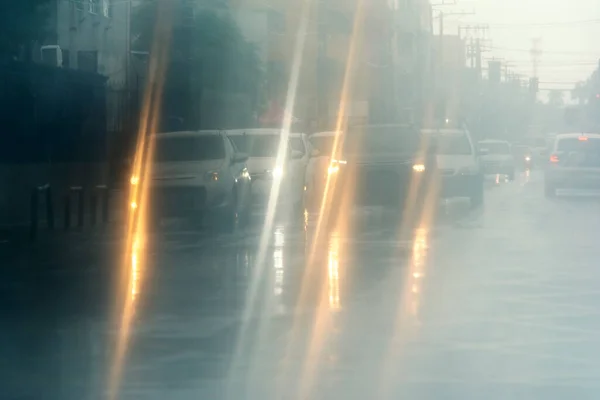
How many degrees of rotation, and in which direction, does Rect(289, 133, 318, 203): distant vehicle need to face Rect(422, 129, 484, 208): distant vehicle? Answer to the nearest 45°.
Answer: approximately 90° to its left

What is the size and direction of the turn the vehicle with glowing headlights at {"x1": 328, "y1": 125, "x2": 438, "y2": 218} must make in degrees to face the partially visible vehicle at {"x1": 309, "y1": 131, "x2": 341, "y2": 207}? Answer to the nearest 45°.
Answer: approximately 135° to its right

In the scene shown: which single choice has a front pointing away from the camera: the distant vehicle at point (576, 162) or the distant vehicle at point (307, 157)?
the distant vehicle at point (576, 162)

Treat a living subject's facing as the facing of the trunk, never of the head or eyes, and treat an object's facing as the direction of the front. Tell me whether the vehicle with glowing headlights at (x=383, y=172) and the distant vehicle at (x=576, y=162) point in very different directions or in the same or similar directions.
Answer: very different directions

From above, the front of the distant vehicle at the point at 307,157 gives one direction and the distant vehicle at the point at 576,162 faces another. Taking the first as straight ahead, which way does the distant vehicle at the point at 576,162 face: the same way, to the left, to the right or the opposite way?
the opposite way

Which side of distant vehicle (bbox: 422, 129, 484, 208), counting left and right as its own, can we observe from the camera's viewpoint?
front

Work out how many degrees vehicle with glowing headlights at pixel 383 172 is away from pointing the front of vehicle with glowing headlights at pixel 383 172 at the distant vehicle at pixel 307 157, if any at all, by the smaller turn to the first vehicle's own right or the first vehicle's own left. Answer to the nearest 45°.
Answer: approximately 135° to the first vehicle's own right

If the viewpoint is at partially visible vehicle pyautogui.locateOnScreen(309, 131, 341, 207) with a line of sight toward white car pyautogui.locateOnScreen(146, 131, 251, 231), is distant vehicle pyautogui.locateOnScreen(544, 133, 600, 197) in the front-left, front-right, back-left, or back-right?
back-left

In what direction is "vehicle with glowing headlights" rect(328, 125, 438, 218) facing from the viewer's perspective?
toward the camera

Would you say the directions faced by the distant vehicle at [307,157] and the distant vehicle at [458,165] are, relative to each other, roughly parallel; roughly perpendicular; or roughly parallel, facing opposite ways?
roughly parallel

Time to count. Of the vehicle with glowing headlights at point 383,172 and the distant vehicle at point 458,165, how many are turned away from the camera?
0

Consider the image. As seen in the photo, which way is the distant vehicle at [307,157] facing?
toward the camera

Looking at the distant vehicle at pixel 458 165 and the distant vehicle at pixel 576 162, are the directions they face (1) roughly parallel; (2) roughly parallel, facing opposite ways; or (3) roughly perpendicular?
roughly parallel, facing opposite ways

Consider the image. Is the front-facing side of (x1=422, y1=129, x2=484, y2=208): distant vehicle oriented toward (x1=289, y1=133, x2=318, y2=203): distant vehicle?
no

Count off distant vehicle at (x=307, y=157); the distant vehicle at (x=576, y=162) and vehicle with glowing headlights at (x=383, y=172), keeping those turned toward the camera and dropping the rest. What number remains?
2

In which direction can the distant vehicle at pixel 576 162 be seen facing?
away from the camera
